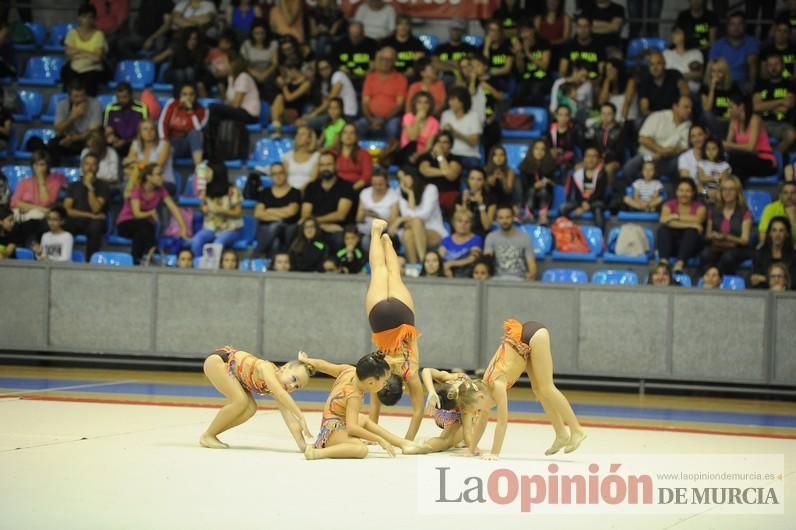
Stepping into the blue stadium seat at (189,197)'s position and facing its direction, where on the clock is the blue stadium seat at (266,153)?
the blue stadium seat at (266,153) is roughly at 8 o'clock from the blue stadium seat at (189,197).

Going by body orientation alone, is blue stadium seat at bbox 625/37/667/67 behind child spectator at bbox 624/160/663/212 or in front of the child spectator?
behind

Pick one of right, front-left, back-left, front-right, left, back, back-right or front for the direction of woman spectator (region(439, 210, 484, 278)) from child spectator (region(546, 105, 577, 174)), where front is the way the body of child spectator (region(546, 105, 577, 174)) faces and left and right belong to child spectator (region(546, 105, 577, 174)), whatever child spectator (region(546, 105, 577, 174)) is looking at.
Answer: front-right

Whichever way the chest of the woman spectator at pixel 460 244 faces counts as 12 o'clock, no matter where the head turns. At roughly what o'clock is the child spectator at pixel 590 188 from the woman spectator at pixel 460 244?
the child spectator at pixel 590 188 is roughly at 8 o'clock from the woman spectator at pixel 460 244.

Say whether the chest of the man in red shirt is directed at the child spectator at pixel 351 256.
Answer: yes

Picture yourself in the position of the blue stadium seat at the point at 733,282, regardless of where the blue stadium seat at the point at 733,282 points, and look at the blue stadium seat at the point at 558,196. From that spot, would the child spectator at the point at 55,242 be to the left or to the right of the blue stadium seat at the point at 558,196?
left

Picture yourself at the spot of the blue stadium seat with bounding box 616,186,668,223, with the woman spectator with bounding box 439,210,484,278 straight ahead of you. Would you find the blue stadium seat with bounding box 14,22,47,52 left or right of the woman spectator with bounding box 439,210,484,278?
right

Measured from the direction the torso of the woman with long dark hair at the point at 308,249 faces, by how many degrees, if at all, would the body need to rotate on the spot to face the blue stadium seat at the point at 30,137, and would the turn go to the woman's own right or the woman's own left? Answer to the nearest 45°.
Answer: approximately 135° to the woman's own right

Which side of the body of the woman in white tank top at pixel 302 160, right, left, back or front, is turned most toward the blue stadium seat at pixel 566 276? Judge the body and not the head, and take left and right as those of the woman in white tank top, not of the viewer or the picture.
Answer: left

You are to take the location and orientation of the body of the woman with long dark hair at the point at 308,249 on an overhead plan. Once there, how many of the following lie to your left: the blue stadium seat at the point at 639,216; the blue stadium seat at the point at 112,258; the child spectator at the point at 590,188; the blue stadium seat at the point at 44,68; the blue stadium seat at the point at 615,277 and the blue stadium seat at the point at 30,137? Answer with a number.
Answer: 3
